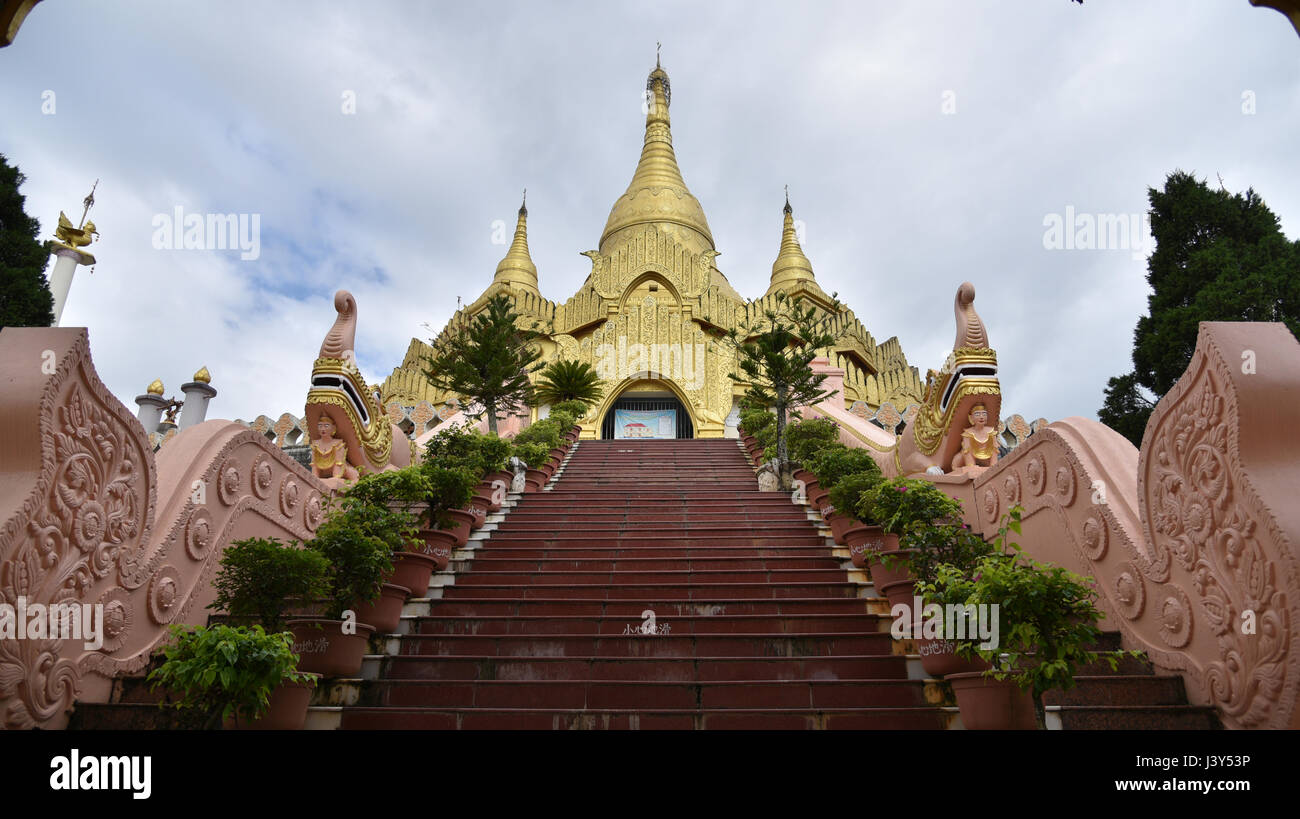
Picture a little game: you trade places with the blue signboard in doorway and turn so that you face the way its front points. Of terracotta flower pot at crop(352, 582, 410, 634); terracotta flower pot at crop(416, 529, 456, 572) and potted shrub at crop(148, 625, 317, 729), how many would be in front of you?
3

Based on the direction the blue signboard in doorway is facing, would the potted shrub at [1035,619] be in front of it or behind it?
in front

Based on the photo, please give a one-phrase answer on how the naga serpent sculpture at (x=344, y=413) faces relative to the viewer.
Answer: facing the viewer and to the left of the viewer

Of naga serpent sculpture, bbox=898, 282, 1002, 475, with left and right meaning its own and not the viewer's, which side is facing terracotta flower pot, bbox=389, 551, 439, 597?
right

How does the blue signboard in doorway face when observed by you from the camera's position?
facing the viewer

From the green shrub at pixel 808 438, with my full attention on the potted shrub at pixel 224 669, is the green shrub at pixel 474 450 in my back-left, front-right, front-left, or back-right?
front-right

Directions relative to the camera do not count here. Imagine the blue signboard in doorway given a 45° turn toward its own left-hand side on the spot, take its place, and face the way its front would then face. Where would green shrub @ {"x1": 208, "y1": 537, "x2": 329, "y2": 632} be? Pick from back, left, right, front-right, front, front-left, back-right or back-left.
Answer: front-right

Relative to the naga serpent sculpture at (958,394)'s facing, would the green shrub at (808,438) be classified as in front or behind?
behind

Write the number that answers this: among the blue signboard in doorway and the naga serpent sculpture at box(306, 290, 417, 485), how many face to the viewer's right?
0

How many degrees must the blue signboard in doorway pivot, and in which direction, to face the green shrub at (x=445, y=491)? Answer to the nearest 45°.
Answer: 0° — it already faces it

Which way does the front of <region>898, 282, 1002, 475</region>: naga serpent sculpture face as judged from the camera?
facing the viewer and to the right of the viewer

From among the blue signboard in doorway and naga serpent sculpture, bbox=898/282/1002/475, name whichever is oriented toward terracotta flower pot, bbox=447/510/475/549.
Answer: the blue signboard in doorway

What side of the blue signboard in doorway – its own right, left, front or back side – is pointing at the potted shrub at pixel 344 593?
front
